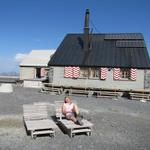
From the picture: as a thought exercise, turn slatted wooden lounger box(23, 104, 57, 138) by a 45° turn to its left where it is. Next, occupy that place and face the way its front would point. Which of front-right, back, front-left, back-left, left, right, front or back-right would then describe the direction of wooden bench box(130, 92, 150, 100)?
front-left

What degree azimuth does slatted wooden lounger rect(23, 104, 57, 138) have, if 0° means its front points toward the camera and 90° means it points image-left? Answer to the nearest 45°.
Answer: approximately 315°

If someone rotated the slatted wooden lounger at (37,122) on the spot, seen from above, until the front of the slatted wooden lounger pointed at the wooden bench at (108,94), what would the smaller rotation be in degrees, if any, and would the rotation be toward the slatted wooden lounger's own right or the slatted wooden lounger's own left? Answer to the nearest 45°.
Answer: approximately 90° to the slatted wooden lounger's own left
